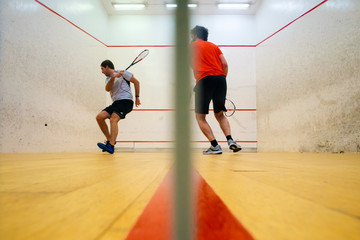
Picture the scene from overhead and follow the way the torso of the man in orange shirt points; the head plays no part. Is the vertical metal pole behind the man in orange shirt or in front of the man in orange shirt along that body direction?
behind

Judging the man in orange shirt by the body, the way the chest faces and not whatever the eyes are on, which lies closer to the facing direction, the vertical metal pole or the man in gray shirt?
the man in gray shirt

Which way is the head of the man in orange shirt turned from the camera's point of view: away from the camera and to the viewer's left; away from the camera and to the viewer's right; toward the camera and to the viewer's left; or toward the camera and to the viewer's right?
away from the camera and to the viewer's left

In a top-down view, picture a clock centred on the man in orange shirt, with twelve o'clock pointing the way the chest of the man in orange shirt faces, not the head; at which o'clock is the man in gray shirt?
The man in gray shirt is roughly at 11 o'clock from the man in orange shirt.

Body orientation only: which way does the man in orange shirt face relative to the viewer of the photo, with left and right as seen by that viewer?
facing away from the viewer and to the left of the viewer
